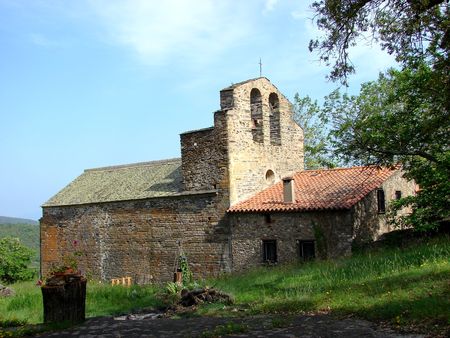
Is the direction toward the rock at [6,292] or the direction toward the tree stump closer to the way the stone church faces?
the tree stump

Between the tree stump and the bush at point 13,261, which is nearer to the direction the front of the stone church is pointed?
the tree stump

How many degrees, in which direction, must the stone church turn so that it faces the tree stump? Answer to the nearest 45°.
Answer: approximately 45° to its right

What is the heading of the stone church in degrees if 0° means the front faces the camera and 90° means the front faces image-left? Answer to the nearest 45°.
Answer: approximately 315°

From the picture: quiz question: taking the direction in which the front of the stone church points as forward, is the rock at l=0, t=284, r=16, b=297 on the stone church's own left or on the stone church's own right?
on the stone church's own right

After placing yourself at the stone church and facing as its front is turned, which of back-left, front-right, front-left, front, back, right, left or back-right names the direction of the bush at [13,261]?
back

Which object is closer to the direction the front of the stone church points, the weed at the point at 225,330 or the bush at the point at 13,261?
the weed
